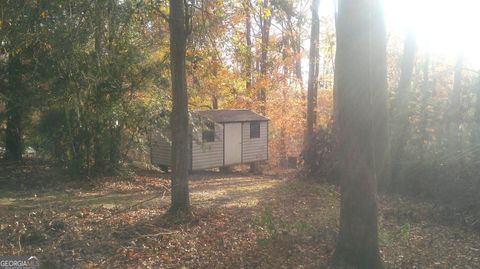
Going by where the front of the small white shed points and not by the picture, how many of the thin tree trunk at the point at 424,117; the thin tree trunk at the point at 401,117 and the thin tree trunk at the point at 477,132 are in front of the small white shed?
3

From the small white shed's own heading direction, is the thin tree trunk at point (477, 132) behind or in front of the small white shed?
in front

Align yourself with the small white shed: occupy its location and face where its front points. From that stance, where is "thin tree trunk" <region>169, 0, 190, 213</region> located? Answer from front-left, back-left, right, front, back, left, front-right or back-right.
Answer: front-right

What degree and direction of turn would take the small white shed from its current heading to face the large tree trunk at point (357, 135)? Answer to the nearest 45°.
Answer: approximately 45° to its right

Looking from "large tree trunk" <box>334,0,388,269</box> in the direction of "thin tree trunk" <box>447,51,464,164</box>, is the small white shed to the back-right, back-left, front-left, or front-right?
front-left

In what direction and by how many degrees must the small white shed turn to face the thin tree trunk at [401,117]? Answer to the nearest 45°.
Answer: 0° — it already faces it

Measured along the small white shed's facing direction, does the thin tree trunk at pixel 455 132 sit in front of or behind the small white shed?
in front

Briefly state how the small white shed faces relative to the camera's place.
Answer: facing the viewer and to the right of the viewer

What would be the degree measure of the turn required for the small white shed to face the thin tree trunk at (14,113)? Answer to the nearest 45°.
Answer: approximately 90° to its right

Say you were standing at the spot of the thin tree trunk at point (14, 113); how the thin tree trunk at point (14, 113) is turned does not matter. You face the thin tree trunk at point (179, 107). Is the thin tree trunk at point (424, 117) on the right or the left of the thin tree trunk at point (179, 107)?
left
